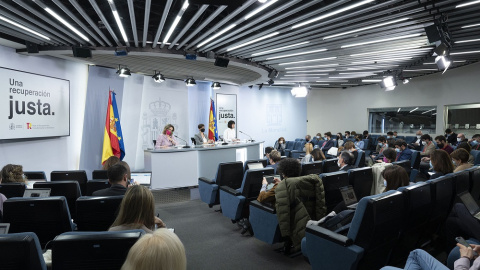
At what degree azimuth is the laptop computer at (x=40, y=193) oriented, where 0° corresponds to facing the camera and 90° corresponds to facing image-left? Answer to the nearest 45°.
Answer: approximately 0°

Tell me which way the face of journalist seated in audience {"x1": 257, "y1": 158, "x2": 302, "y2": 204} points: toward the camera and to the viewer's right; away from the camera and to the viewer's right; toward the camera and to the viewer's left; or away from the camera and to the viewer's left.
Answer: away from the camera and to the viewer's left

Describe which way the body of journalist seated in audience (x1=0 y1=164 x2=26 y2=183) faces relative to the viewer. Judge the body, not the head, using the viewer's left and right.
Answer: facing away from the viewer

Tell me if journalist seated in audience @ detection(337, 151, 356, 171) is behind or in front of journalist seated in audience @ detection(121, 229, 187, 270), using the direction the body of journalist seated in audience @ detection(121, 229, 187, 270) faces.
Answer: in front

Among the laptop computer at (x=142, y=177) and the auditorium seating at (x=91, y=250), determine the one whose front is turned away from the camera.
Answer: the auditorium seating

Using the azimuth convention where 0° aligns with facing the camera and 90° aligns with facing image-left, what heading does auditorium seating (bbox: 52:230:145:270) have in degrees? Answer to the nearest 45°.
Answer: approximately 180°

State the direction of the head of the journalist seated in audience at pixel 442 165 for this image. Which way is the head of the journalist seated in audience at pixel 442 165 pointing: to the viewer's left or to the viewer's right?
to the viewer's left

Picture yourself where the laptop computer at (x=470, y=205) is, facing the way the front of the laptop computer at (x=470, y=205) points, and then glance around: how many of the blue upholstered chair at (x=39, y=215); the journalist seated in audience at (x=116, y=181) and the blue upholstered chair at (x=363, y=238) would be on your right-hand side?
3

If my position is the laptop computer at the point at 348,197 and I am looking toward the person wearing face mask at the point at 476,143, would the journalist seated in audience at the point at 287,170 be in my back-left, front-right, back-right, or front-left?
back-left

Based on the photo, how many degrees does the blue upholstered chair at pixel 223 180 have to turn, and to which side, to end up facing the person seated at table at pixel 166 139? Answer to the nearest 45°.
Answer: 0° — it already faces them

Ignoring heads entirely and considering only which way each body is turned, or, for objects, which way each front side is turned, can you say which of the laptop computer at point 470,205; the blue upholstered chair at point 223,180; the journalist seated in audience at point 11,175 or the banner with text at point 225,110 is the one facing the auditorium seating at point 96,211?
the banner with text

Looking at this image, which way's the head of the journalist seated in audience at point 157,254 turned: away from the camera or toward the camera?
away from the camera

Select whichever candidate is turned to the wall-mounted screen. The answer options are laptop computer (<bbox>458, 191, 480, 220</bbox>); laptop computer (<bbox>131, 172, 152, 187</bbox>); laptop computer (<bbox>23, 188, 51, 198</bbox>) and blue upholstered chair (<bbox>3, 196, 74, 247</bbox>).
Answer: the blue upholstered chair

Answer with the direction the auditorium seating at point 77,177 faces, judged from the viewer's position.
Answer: facing away from the viewer

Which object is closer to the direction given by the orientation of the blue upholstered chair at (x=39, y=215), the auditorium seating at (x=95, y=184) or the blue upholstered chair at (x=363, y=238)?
the auditorium seating
